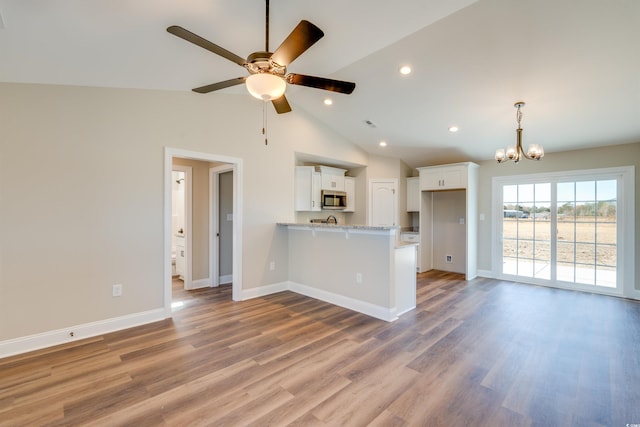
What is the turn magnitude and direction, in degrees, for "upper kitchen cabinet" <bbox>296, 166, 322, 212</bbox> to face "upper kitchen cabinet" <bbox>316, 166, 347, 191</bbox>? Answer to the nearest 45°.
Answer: approximately 90° to its left

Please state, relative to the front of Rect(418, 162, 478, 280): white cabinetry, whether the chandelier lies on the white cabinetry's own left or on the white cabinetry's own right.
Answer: on the white cabinetry's own left

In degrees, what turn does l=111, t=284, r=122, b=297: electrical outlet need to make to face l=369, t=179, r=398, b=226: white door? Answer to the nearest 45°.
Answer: approximately 90° to its left

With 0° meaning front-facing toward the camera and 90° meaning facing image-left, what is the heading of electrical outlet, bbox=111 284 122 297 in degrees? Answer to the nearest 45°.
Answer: approximately 0°

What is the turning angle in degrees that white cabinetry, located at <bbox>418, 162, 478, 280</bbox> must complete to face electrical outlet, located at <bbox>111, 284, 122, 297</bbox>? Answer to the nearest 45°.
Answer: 0° — it already faces it

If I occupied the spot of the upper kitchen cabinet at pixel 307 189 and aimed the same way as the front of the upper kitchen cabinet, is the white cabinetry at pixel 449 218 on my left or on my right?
on my left

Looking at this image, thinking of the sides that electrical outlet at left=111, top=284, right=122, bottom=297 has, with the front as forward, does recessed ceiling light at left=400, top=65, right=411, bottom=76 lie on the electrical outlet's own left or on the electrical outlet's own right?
on the electrical outlet's own left

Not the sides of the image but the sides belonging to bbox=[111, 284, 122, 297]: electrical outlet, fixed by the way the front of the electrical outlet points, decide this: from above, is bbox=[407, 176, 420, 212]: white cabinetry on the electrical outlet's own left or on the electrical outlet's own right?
on the electrical outlet's own left
